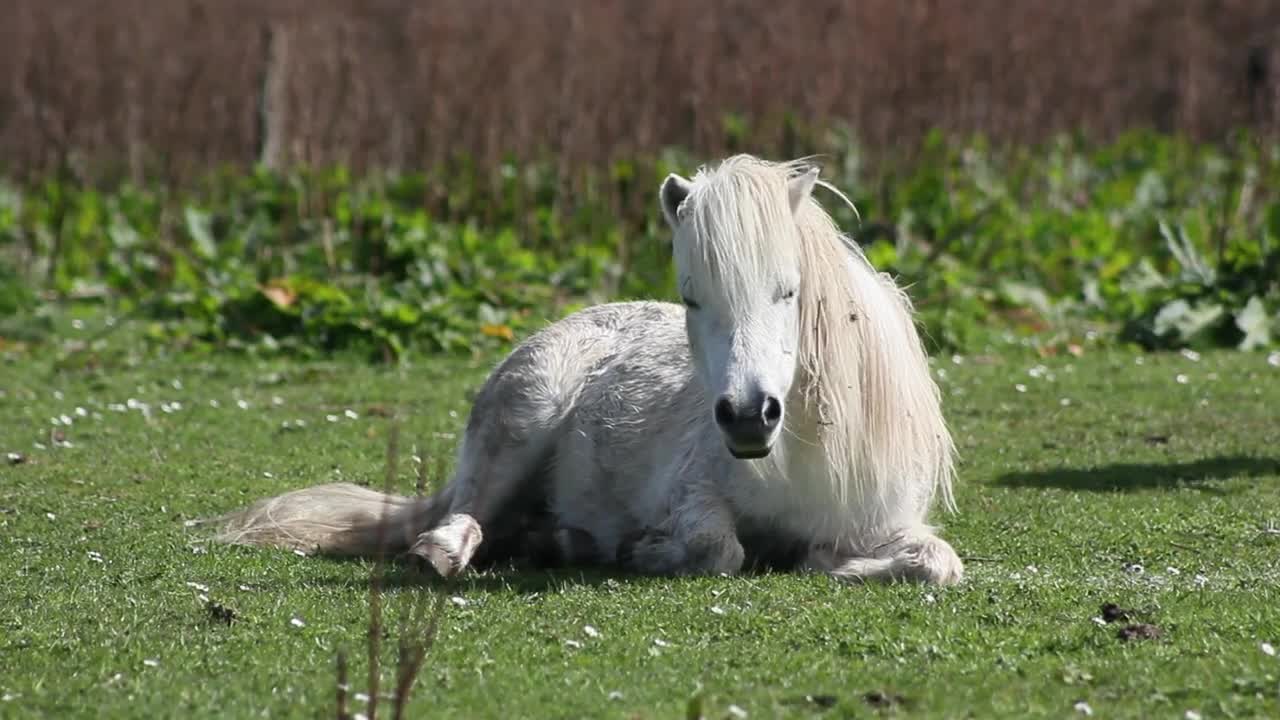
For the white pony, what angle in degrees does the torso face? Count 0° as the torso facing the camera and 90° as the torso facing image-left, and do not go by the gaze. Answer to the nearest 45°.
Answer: approximately 315°
